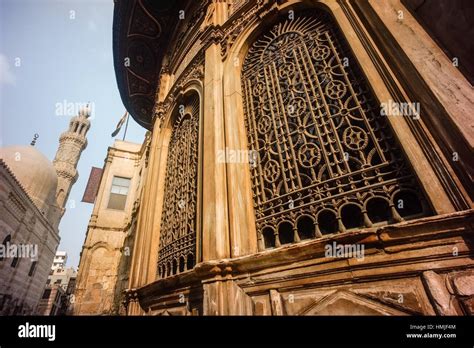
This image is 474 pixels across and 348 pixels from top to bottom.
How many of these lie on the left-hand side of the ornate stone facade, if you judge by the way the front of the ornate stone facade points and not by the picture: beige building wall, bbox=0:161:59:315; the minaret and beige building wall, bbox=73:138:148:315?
0

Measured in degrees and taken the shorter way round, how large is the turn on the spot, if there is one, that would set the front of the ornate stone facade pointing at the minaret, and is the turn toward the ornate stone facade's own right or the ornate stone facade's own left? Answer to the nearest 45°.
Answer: approximately 90° to the ornate stone facade's own right

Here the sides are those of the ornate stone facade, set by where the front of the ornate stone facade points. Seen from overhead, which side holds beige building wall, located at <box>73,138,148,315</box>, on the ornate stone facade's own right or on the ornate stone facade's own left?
on the ornate stone facade's own right

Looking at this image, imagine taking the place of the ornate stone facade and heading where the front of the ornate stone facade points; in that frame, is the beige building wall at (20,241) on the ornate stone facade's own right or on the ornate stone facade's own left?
on the ornate stone facade's own right

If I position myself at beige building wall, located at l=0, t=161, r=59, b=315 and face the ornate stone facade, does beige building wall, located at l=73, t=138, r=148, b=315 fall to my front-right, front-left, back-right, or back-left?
front-left

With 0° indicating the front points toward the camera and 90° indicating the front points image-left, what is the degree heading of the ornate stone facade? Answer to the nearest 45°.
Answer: approximately 45°
